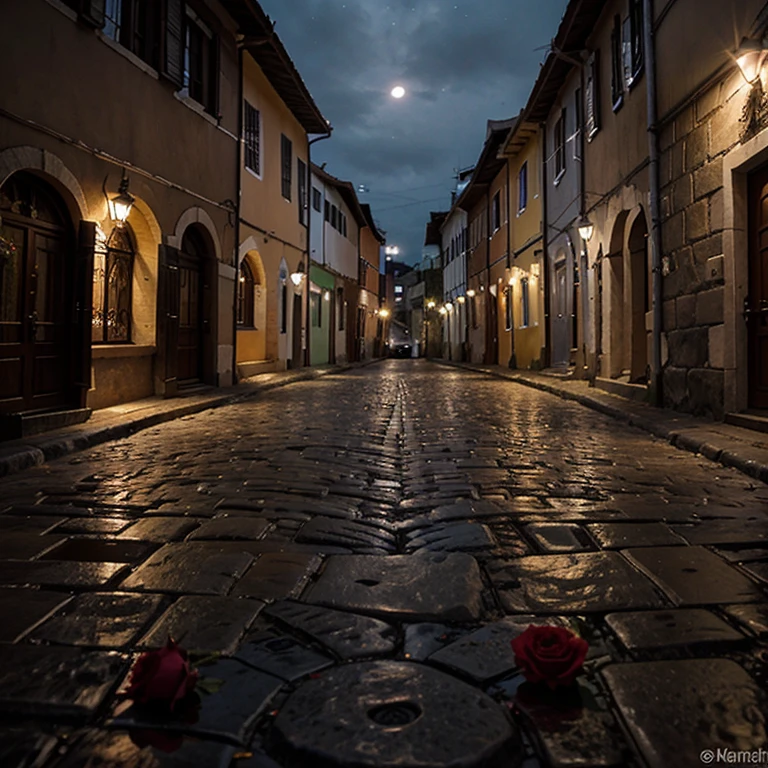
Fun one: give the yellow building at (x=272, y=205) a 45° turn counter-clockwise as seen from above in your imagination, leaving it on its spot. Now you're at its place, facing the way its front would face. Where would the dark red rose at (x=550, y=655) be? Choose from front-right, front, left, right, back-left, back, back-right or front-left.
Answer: back-right

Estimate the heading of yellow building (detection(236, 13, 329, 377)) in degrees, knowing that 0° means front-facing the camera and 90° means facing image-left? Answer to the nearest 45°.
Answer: approximately 270°

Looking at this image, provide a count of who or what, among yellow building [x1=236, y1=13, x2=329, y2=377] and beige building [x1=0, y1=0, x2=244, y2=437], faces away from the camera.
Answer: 0

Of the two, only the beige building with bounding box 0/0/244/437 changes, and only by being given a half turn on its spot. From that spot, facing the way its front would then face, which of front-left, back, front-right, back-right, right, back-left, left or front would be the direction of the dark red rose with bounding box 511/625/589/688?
back-left

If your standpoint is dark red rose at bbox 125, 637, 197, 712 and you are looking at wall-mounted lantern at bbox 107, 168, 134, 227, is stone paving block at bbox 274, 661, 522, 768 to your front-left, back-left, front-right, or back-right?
back-right

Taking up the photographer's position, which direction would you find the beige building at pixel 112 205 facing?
facing the viewer and to the right of the viewer

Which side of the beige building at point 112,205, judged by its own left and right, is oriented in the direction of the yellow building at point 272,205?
left

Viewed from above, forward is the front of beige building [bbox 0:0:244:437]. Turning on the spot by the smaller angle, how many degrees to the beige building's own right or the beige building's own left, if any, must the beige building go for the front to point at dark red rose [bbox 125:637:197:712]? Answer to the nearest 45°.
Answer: approximately 45° to the beige building's own right

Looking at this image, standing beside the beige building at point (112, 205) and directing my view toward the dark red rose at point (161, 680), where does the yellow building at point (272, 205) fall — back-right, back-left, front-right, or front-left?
back-left

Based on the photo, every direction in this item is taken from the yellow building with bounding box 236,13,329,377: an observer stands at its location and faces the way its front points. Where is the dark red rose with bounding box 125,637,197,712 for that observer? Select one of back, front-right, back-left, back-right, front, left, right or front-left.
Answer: right

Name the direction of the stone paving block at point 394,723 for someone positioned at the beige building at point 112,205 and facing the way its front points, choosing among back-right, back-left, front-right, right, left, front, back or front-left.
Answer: front-right

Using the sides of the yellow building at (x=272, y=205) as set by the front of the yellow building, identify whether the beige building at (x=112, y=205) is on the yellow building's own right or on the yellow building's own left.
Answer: on the yellow building's own right
